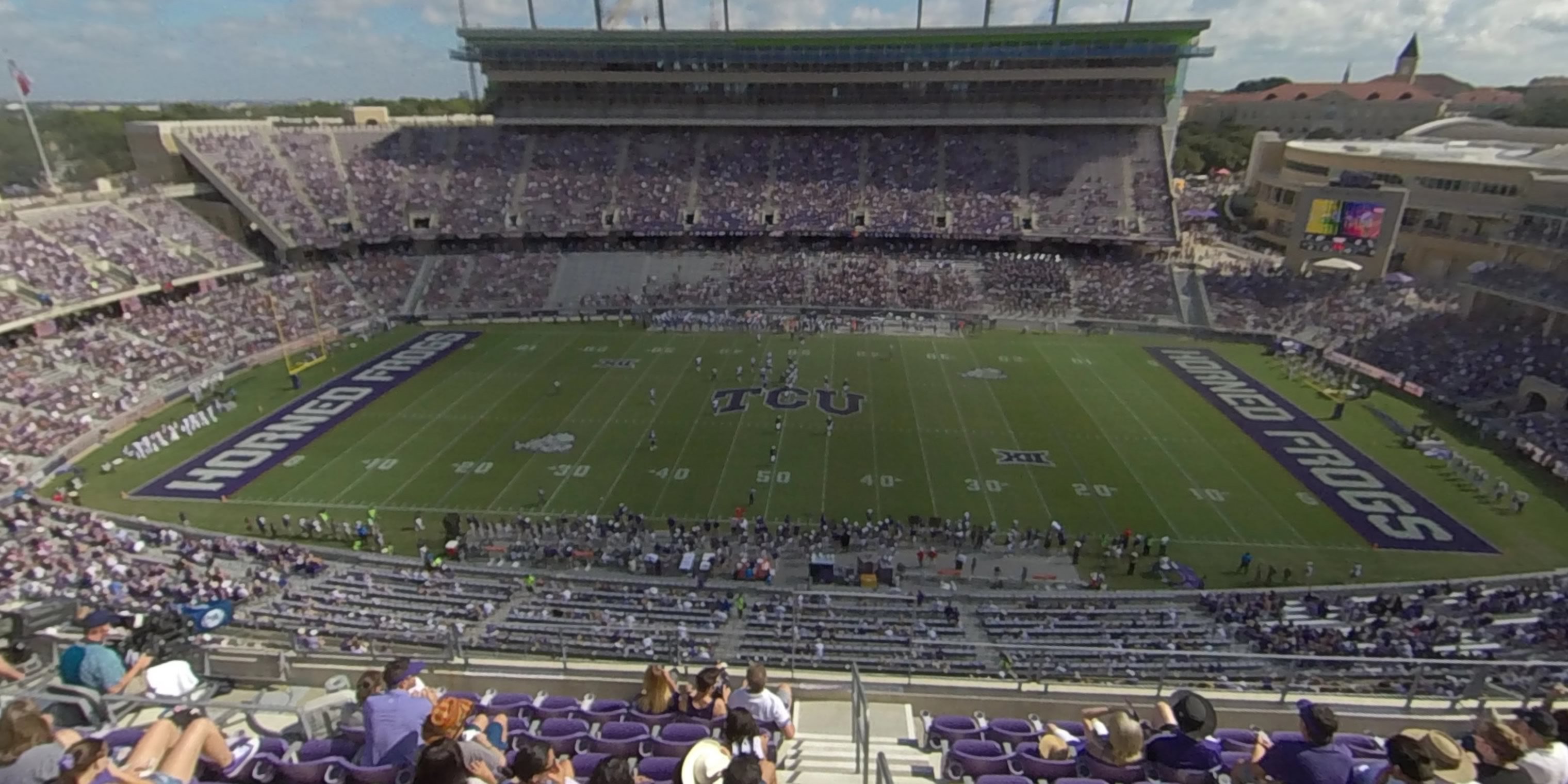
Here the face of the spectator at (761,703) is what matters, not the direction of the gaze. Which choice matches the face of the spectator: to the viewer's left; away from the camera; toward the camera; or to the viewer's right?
away from the camera

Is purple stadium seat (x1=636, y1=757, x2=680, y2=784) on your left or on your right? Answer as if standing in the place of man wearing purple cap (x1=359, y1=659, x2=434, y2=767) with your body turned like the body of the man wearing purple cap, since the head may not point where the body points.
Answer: on your right

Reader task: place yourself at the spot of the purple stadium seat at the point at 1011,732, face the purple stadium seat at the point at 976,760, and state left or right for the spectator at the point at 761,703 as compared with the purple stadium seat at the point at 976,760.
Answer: right

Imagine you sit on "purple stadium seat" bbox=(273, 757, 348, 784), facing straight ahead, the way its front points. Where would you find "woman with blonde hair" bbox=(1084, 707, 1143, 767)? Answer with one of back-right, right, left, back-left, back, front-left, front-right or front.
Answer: back-right

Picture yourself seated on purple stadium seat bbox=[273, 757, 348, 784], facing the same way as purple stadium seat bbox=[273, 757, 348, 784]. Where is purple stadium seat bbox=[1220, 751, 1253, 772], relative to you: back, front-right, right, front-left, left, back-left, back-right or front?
back-right

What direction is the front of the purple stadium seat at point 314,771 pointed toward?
away from the camera

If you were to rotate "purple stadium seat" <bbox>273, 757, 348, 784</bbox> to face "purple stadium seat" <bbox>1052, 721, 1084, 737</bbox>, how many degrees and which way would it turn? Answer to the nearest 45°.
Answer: approximately 135° to its right

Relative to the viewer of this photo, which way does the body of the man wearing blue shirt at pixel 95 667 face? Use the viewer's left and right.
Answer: facing to the right of the viewer

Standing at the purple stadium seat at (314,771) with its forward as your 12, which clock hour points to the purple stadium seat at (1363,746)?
the purple stadium seat at (1363,746) is roughly at 4 o'clock from the purple stadium seat at (314,771).

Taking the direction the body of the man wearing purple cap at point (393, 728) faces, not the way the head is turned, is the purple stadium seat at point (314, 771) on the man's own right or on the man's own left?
on the man's own left

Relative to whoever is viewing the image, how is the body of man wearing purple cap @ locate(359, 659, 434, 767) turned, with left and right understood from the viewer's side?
facing away from the viewer and to the right of the viewer

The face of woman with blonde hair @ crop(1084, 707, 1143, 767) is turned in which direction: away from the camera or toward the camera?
away from the camera

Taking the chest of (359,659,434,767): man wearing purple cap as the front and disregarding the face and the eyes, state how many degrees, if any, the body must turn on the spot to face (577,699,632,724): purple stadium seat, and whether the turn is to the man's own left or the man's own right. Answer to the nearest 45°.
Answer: approximately 45° to the man's own right
